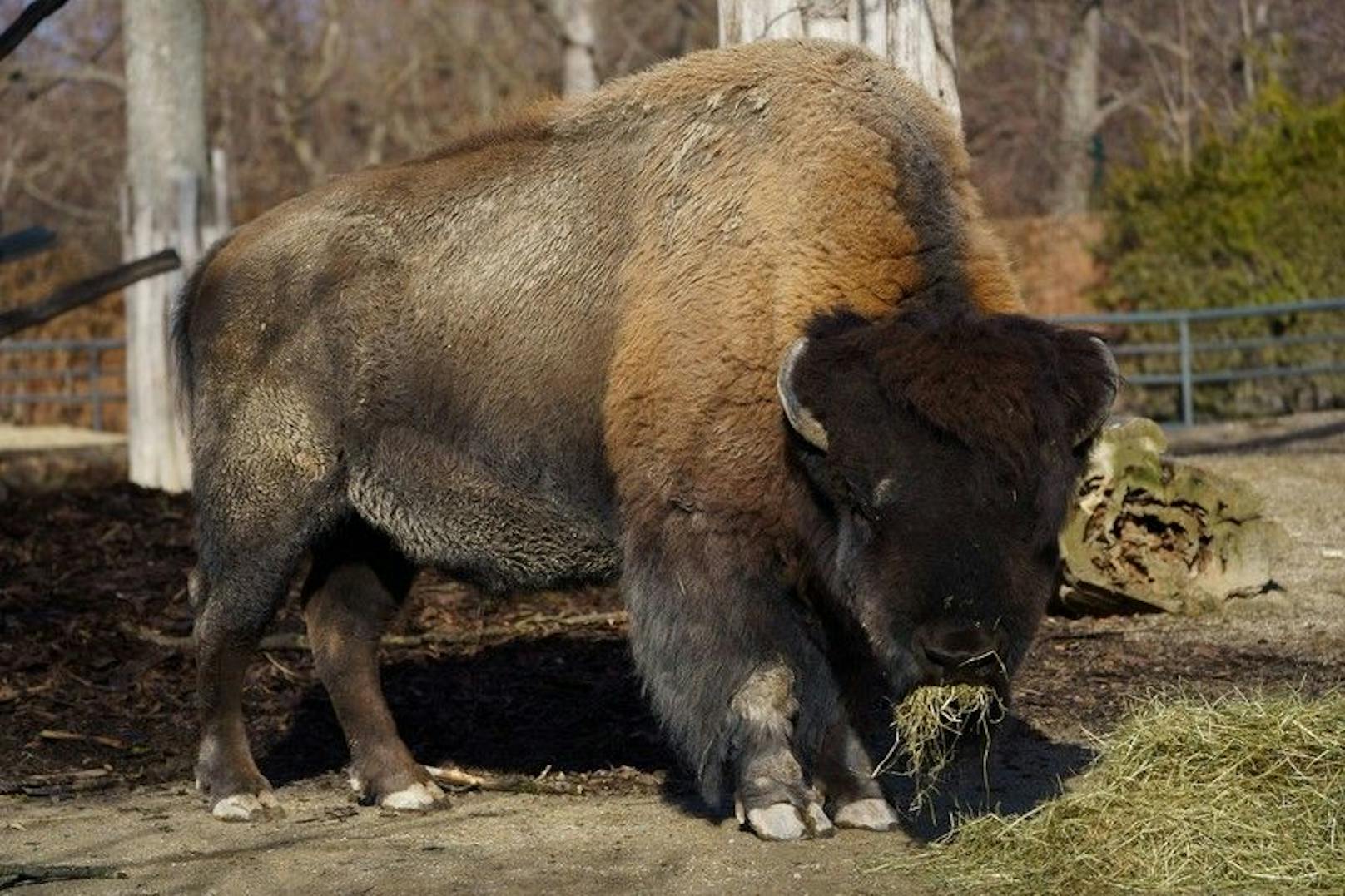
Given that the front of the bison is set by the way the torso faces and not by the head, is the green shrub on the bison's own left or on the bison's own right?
on the bison's own left

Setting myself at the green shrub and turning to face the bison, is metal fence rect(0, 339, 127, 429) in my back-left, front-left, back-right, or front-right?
front-right

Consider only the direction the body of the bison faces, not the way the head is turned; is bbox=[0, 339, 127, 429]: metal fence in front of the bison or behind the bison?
behind

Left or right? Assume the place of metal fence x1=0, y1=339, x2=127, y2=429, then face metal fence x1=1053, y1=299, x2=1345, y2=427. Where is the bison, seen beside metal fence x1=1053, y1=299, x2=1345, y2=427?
right

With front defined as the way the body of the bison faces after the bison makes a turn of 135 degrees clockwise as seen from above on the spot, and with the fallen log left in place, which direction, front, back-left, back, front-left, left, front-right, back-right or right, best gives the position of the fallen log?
back-right

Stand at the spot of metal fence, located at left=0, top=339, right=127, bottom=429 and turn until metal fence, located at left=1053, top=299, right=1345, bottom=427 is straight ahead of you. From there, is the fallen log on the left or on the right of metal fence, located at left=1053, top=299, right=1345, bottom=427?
right

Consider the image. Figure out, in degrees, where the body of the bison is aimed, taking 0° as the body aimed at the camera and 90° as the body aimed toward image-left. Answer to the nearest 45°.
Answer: approximately 315°
